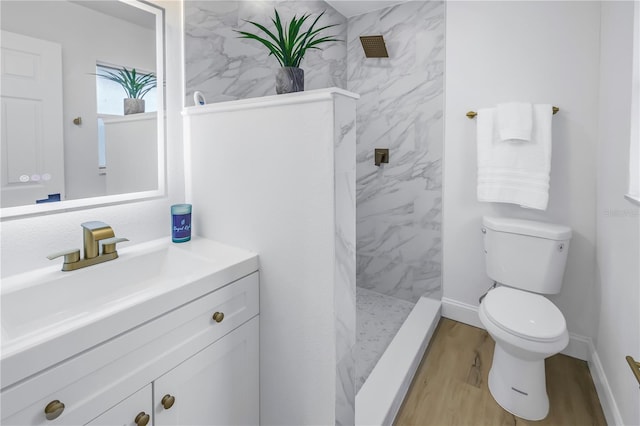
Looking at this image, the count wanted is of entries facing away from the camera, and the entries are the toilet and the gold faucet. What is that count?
0

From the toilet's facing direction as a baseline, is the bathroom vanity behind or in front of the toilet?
in front

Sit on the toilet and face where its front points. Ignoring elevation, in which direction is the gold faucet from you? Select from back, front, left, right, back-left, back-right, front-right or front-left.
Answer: front-right

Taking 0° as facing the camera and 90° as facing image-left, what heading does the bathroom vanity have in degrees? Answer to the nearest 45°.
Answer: approximately 315°

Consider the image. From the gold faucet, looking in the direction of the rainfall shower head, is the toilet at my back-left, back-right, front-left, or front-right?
front-right

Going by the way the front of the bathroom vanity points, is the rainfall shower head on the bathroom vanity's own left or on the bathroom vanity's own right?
on the bathroom vanity's own left

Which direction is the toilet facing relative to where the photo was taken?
toward the camera
